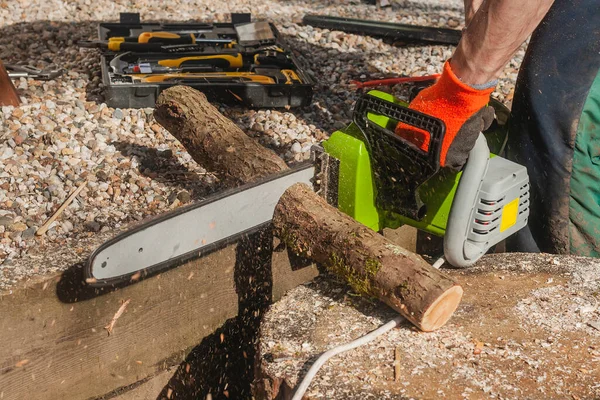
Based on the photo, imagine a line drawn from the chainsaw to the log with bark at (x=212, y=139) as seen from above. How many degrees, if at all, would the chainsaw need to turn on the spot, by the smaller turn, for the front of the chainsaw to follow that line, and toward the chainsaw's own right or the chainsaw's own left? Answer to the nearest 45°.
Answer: approximately 90° to the chainsaw's own right

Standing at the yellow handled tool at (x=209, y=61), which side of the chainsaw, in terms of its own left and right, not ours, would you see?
right

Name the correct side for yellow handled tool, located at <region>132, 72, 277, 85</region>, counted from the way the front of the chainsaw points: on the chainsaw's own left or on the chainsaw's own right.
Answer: on the chainsaw's own right

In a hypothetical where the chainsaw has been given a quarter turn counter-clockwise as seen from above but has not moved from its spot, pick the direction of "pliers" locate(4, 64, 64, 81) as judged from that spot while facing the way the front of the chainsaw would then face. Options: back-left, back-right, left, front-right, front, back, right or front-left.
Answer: back

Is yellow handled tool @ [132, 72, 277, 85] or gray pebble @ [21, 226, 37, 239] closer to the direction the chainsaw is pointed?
the gray pebble

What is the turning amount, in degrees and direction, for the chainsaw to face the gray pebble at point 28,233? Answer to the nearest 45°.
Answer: approximately 45° to its right

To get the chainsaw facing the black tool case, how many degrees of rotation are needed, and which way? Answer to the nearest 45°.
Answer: approximately 135° to its right
